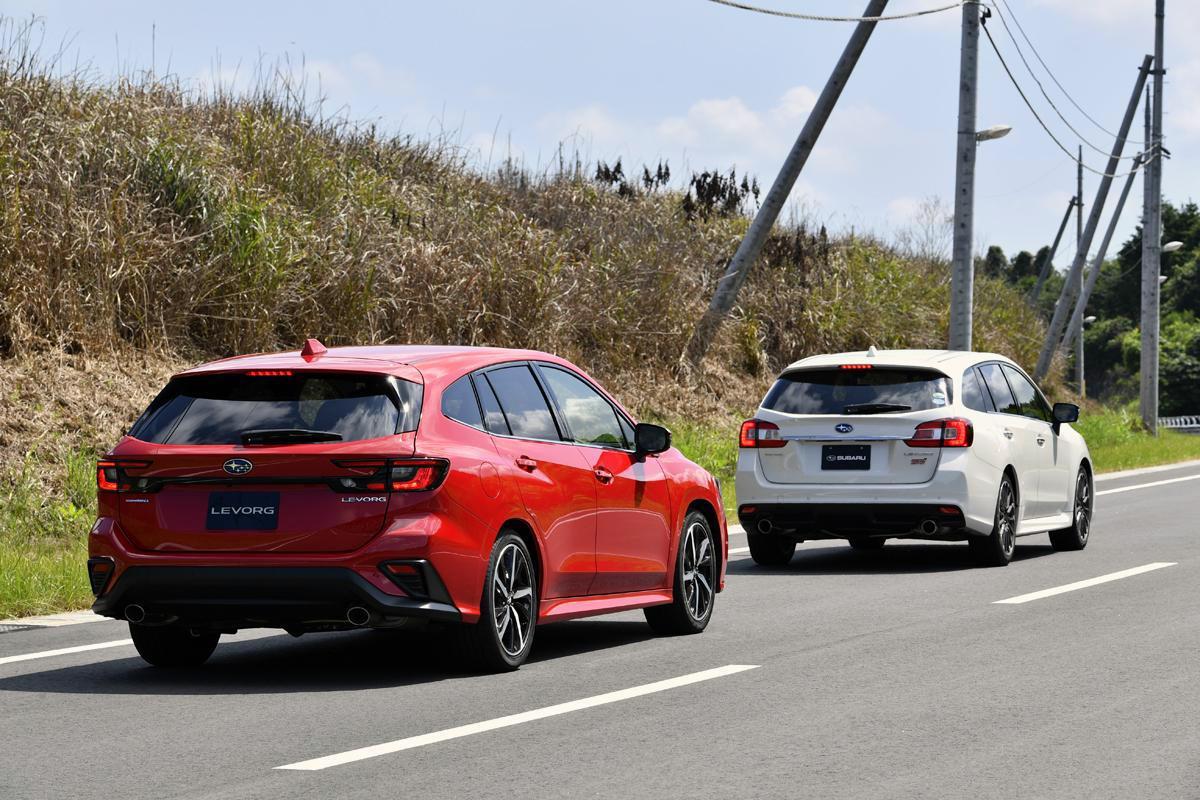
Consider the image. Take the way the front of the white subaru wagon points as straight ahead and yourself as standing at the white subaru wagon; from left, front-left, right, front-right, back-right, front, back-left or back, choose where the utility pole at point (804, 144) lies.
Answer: front-left

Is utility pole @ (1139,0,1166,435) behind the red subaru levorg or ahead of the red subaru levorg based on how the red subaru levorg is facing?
ahead

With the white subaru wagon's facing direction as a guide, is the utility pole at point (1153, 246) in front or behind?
in front

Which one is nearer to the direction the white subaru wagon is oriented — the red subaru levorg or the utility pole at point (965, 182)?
the utility pole

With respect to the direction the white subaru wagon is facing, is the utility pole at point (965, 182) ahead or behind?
ahead

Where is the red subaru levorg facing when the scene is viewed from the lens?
facing away from the viewer and to the right of the viewer

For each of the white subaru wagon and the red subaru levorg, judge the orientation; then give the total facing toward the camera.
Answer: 0

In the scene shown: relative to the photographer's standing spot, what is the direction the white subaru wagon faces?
facing away from the viewer and to the right of the viewer

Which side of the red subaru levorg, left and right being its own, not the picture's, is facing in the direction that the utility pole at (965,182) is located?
front
